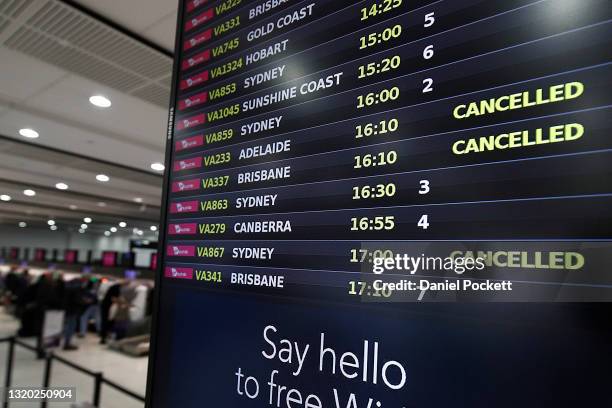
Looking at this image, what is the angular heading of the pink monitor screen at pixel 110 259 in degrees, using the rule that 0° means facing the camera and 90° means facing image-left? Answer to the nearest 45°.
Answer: approximately 0°

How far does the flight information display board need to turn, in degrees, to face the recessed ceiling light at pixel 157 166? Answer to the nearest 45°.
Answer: approximately 90° to its right

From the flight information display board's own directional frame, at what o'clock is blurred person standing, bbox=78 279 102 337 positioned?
The blurred person standing is roughly at 3 o'clock from the flight information display board.

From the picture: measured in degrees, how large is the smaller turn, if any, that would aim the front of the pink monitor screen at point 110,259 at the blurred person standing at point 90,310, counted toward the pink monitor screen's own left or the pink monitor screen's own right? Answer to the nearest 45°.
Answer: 0° — it already faces them

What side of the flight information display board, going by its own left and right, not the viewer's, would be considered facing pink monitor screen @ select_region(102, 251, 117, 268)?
right

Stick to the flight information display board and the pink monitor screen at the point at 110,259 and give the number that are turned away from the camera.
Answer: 0

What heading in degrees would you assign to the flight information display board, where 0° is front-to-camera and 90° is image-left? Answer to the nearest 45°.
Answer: approximately 45°

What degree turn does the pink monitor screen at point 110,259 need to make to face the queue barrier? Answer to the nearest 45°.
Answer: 0° — it already faces it

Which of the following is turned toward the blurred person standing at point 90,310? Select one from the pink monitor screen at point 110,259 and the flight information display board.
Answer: the pink monitor screen

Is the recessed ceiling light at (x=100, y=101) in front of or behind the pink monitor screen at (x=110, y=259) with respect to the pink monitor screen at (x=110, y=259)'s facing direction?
in front

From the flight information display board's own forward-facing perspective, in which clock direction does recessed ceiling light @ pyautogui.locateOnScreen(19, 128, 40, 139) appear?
The recessed ceiling light is roughly at 3 o'clock from the flight information display board.
